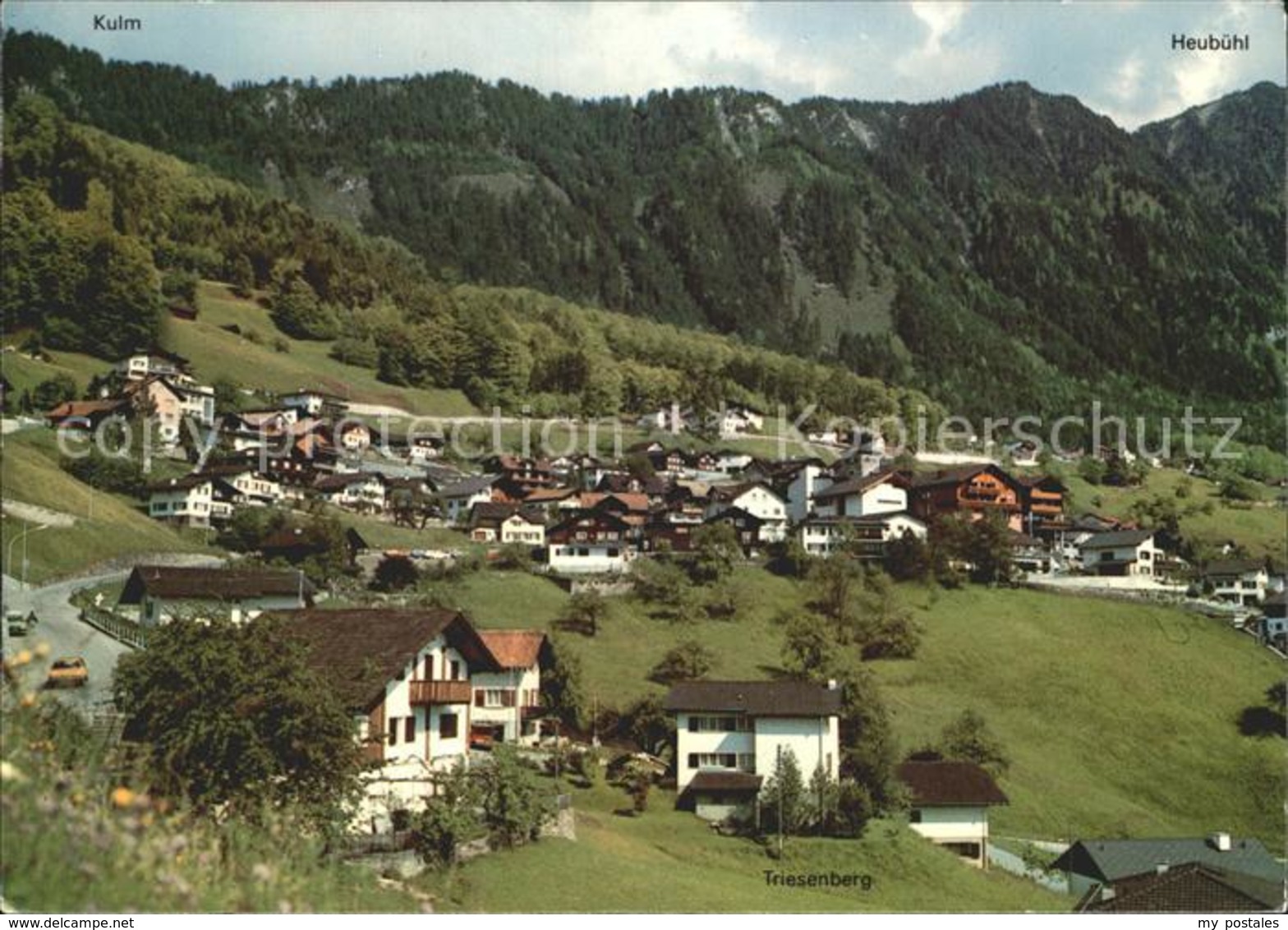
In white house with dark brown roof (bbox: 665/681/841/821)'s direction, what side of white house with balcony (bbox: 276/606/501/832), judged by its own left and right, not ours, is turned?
left

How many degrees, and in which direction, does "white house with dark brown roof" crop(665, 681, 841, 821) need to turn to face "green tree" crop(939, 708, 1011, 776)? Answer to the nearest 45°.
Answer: approximately 135° to its left

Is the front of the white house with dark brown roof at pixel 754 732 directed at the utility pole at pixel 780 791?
yes

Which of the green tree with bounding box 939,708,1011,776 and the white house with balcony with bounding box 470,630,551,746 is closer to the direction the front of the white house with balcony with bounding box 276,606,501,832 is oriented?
the green tree

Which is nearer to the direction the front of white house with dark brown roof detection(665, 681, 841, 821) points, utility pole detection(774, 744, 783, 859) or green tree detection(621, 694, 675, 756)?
the utility pole

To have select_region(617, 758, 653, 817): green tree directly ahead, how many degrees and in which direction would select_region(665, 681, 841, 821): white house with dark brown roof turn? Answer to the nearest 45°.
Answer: approximately 90° to its right

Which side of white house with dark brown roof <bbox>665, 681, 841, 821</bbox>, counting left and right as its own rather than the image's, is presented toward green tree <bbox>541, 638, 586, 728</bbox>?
right

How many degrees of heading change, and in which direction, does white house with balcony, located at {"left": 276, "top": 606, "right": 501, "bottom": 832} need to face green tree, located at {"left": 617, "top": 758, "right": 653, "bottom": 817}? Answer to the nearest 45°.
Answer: approximately 90° to its left

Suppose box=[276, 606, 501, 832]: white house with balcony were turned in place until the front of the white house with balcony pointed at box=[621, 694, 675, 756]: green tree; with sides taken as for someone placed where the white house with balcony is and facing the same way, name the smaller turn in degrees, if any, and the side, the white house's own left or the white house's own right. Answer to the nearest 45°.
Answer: approximately 90° to the white house's own left

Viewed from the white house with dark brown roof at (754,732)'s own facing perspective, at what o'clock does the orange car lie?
The orange car is roughly at 2 o'clock from the white house with dark brown roof.
